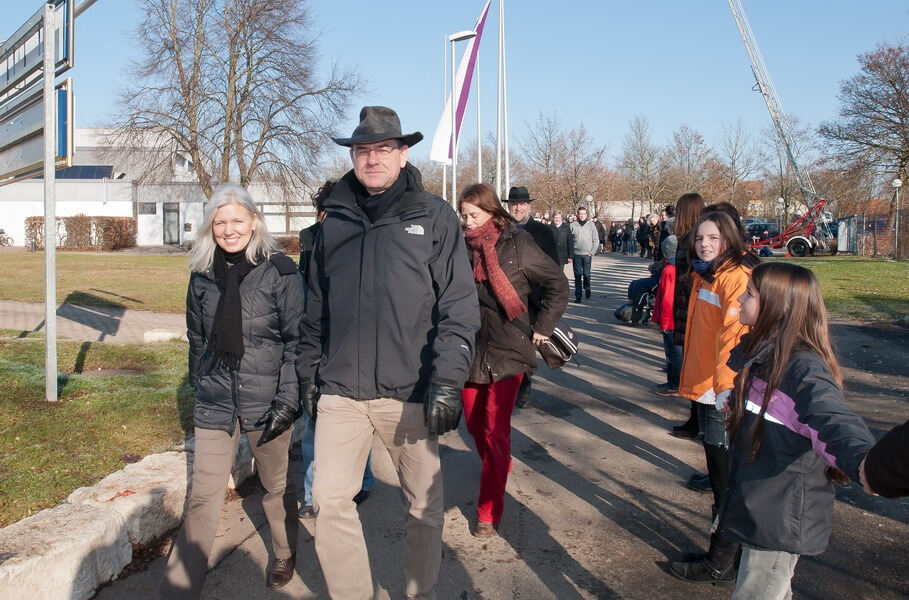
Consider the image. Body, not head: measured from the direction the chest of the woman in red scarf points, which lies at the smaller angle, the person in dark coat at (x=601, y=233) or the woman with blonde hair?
the woman with blonde hair

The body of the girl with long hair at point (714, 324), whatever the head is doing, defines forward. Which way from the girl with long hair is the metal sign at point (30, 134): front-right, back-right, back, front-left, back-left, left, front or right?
front-right

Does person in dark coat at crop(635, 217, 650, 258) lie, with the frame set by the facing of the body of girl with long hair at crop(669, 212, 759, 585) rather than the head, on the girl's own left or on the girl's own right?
on the girl's own right

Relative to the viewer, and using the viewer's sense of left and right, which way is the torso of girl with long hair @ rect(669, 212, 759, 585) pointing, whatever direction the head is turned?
facing the viewer and to the left of the viewer

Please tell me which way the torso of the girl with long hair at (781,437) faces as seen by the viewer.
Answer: to the viewer's left

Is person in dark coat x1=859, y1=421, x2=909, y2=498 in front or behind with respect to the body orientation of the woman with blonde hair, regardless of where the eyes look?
in front

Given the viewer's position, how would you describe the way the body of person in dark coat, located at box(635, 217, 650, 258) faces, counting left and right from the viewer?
facing the viewer

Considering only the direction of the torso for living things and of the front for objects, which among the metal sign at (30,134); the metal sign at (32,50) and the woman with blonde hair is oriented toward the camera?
the woman with blonde hair

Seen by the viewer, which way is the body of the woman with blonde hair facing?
toward the camera

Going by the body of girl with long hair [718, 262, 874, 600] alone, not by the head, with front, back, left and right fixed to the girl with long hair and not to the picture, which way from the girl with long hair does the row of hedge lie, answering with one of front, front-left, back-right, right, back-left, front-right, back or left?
front-right
